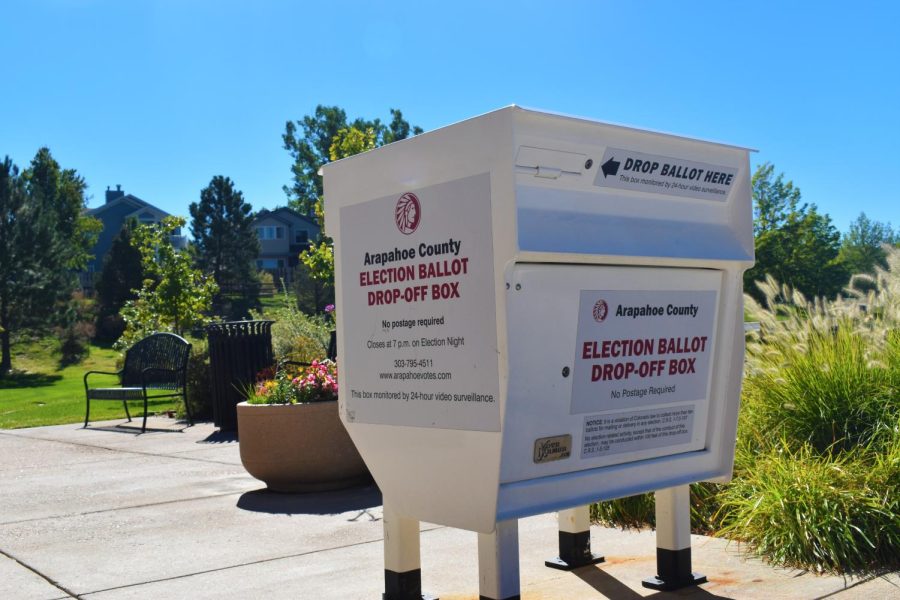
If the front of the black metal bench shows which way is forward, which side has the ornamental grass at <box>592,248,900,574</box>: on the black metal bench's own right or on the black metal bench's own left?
on the black metal bench's own left

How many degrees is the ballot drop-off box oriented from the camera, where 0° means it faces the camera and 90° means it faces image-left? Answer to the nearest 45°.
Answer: approximately 315°

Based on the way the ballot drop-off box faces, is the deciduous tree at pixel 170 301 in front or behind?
behind

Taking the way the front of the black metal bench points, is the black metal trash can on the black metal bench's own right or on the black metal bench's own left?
on the black metal bench's own left

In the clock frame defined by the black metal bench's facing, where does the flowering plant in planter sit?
The flowering plant in planter is roughly at 10 o'clock from the black metal bench.

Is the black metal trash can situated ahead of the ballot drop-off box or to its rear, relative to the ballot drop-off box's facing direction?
to the rear

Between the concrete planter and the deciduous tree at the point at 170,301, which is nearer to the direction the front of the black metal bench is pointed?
the concrete planter

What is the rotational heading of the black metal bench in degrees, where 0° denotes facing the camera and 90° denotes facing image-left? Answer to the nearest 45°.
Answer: approximately 45°

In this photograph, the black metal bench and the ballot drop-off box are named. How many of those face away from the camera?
0

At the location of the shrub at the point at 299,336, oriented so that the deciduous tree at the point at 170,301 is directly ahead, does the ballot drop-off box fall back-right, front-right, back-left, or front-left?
back-left
